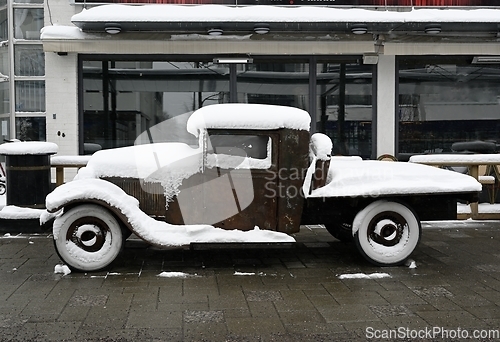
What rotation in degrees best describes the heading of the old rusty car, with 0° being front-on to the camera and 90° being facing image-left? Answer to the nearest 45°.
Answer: approximately 90°

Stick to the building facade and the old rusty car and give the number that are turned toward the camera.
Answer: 1

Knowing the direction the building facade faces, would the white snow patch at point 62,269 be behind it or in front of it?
in front

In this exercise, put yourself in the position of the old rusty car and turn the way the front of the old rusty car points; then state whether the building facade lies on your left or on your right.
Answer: on your right

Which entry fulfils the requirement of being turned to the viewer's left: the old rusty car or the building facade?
the old rusty car

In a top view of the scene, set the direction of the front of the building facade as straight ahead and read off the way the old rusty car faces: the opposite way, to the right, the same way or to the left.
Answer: to the right

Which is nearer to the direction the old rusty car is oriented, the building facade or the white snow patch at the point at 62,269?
the white snow patch

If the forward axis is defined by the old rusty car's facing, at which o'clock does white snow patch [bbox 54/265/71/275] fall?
The white snow patch is roughly at 12 o'clock from the old rusty car.

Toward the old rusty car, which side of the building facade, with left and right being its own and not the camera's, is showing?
front

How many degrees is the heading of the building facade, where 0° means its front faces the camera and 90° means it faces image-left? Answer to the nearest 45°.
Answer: approximately 0°
